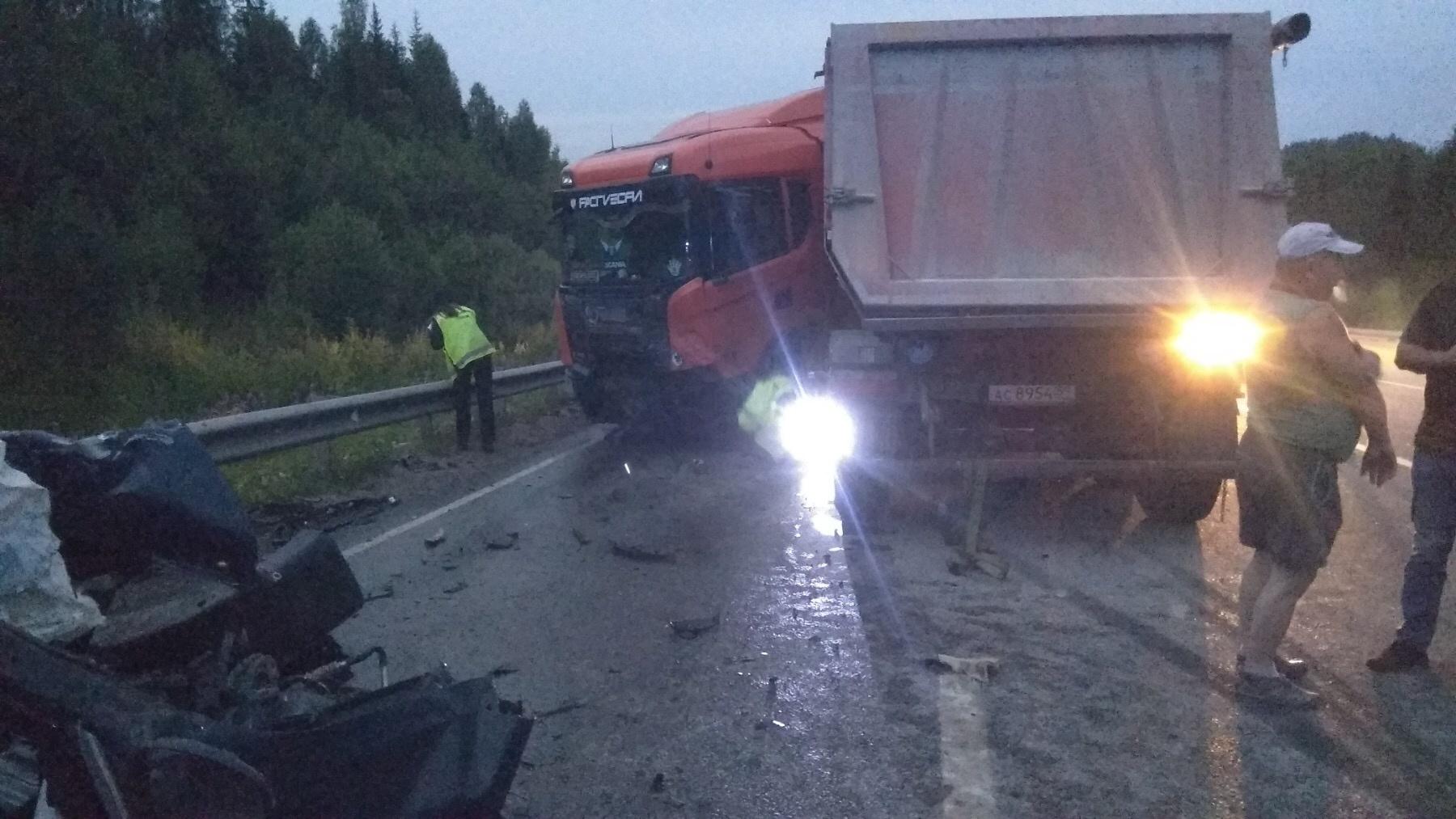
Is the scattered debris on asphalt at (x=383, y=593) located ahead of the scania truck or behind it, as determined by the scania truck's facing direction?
ahead

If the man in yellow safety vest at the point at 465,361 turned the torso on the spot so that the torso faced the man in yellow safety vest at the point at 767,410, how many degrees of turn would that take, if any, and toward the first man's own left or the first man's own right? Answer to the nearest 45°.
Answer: approximately 135° to the first man's own right

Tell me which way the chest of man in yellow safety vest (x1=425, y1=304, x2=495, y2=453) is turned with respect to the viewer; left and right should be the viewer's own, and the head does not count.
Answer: facing away from the viewer and to the left of the viewer
